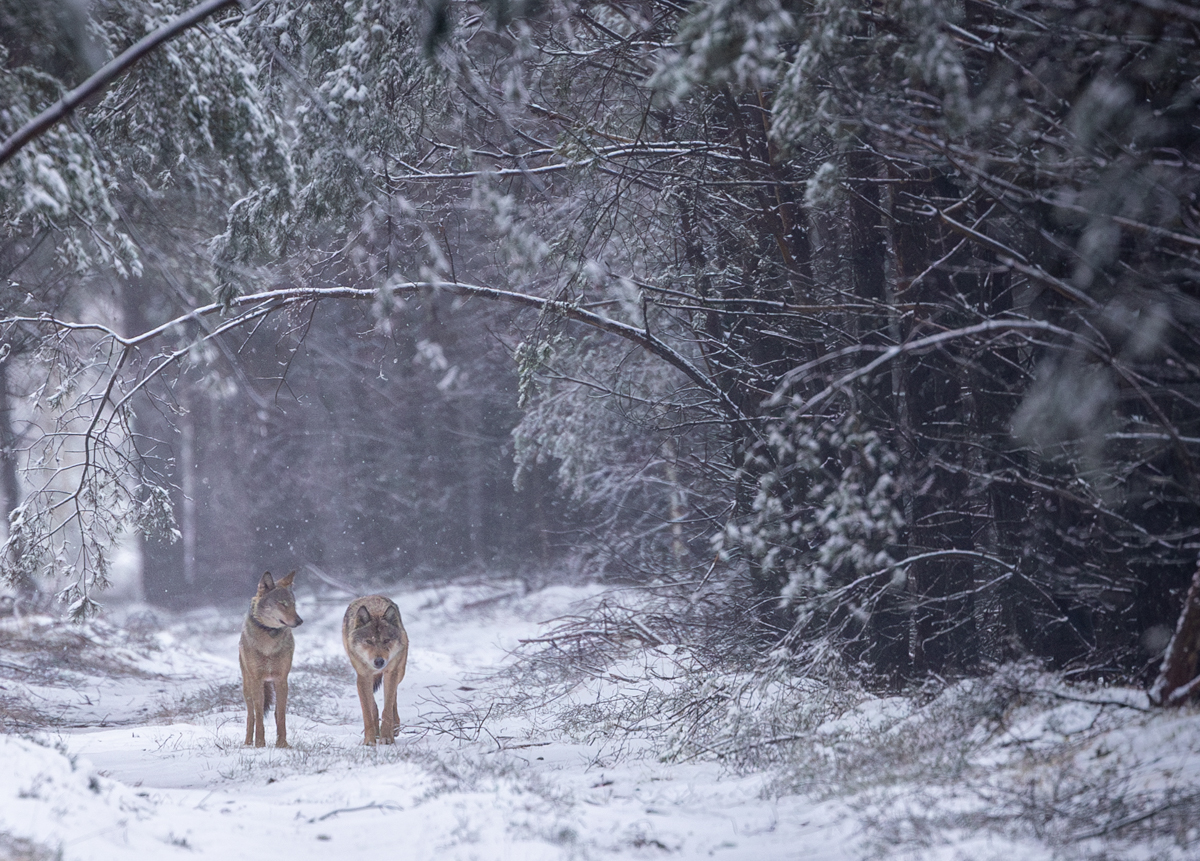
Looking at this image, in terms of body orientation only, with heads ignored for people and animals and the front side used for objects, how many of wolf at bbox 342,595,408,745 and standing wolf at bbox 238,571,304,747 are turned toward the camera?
2

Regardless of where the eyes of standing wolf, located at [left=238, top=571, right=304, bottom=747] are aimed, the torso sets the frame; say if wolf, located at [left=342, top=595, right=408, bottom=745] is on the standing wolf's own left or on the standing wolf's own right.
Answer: on the standing wolf's own left

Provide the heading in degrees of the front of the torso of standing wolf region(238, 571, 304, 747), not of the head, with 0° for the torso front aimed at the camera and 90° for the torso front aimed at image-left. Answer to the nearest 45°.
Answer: approximately 0°

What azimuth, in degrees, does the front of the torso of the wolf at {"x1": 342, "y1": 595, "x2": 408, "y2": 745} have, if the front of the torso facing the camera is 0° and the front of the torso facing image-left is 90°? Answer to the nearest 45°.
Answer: approximately 0°

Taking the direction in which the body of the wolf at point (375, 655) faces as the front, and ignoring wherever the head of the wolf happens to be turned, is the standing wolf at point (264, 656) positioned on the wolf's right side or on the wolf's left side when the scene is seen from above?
on the wolf's right side
